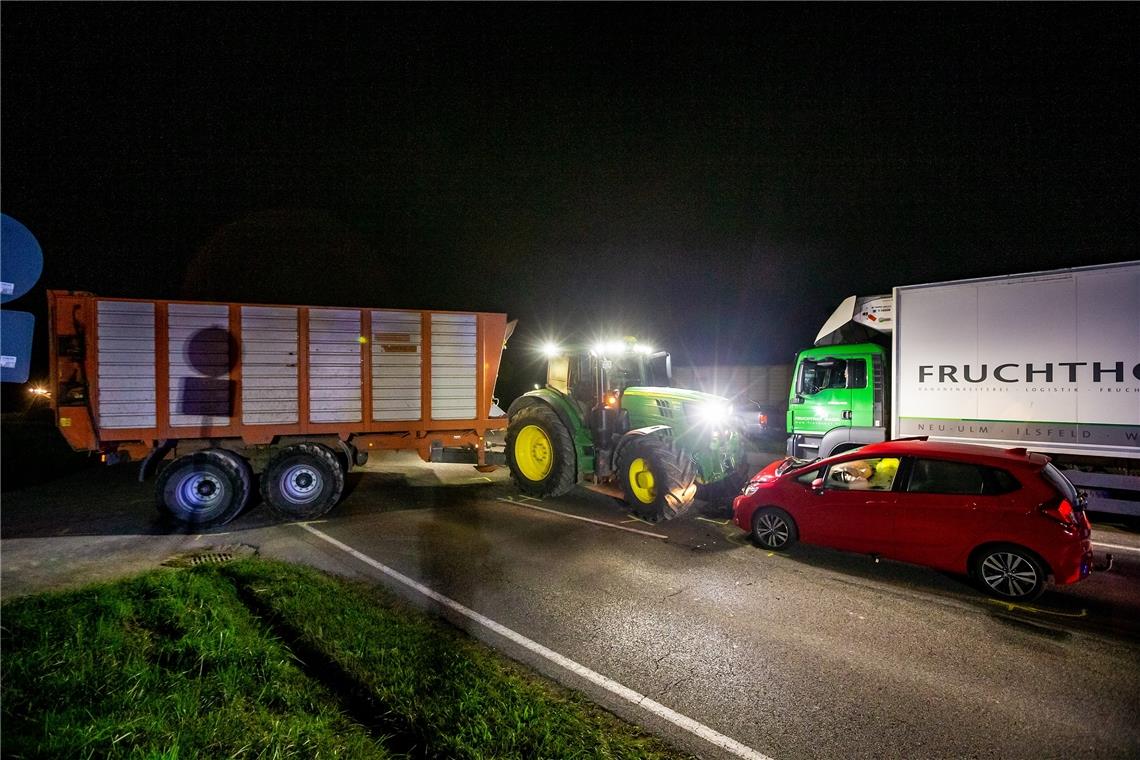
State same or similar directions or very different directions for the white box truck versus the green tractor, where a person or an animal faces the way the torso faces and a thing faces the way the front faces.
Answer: very different directions

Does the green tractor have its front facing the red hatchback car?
yes

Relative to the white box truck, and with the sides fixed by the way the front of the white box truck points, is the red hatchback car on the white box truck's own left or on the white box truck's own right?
on the white box truck's own left

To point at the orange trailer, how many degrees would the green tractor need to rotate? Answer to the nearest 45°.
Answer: approximately 135° to its right

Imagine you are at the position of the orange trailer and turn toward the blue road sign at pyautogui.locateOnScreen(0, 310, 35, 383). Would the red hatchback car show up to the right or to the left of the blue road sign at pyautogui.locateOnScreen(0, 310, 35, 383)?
left

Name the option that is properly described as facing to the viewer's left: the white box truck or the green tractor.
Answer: the white box truck

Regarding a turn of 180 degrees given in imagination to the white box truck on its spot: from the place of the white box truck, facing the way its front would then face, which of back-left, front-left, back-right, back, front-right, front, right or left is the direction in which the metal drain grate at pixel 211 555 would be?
back-right

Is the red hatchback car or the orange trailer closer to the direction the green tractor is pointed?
the red hatchback car

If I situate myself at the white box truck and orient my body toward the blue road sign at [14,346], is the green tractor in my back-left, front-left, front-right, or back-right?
front-right

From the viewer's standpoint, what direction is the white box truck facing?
to the viewer's left

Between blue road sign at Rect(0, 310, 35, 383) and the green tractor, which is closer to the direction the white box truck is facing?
the green tractor

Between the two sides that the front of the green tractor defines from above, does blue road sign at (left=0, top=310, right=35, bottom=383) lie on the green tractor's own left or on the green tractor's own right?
on the green tractor's own right

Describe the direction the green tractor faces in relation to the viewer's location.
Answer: facing the viewer and to the right of the viewer

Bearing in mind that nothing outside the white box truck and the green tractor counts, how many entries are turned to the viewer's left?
1

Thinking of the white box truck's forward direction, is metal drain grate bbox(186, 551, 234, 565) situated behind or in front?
in front

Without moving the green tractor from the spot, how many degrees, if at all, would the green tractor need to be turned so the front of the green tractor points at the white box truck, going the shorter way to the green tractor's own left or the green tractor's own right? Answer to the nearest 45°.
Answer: approximately 45° to the green tractor's own left
